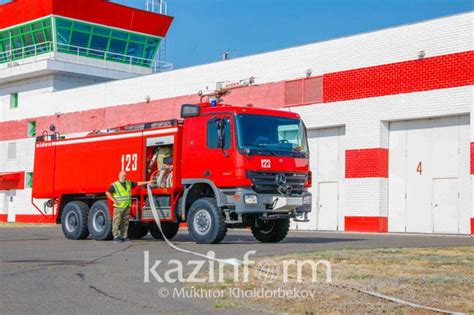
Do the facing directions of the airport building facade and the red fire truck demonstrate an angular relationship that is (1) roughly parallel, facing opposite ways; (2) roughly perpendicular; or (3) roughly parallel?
roughly perpendicular

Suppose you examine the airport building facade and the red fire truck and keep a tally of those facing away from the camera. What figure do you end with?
0

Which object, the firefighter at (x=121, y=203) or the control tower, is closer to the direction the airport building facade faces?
the firefighter

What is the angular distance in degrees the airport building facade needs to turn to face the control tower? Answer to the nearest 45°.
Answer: approximately 90° to its right

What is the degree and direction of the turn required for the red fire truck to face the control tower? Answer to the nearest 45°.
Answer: approximately 135° to its left

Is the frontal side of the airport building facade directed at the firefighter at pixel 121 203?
yes

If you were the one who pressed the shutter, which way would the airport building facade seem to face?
facing the viewer and to the left of the viewer
